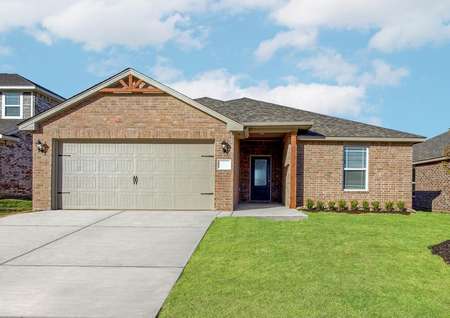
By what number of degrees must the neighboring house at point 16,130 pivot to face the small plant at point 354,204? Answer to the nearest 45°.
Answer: approximately 45° to its left

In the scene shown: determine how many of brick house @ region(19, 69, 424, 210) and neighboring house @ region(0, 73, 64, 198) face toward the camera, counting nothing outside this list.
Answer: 2

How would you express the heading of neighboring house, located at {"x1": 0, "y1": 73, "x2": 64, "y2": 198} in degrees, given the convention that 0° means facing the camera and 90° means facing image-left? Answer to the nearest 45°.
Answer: approximately 0°

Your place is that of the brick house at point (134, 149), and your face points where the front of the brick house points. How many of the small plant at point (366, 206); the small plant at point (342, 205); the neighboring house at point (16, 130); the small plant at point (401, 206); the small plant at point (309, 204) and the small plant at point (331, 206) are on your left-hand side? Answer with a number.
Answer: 5

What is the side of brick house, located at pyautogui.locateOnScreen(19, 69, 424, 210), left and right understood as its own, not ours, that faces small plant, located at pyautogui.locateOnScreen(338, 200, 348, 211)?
left

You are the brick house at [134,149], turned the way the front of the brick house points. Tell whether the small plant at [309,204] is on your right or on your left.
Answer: on your left

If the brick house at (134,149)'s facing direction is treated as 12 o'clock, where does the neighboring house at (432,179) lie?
The neighboring house is roughly at 8 o'clock from the brick house.

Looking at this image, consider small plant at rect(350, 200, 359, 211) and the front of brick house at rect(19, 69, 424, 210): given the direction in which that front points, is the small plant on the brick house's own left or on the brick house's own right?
on the brick house's own left

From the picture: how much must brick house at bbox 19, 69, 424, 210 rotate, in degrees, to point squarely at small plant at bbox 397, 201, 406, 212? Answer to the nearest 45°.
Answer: approximately 90° to its left
